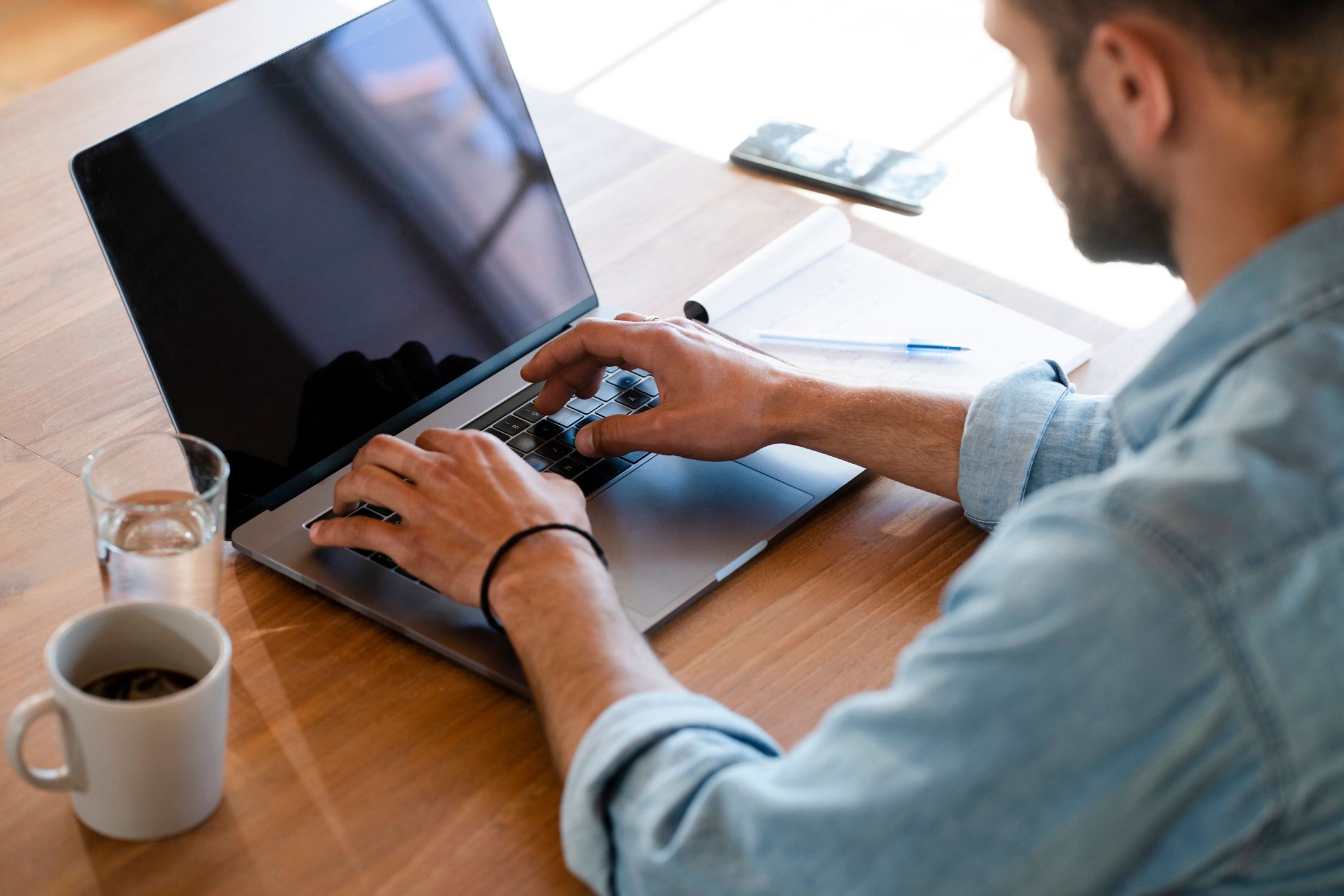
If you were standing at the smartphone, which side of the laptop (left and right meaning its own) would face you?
left

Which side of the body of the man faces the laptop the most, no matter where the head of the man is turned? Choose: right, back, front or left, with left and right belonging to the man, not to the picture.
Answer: front

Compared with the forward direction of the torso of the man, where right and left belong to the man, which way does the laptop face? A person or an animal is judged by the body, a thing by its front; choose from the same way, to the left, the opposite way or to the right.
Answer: the opposite way

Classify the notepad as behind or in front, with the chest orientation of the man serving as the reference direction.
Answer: in front

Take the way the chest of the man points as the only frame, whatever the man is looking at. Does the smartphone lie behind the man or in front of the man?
in front

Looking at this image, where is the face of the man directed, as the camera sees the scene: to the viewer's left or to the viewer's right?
to the viewer's left

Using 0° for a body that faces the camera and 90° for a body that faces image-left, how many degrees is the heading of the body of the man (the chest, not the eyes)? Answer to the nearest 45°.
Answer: approximately 135°

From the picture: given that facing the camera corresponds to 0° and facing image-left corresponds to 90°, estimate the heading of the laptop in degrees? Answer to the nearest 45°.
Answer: approximately 315°

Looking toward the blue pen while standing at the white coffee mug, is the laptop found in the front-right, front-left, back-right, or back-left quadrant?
front-left
